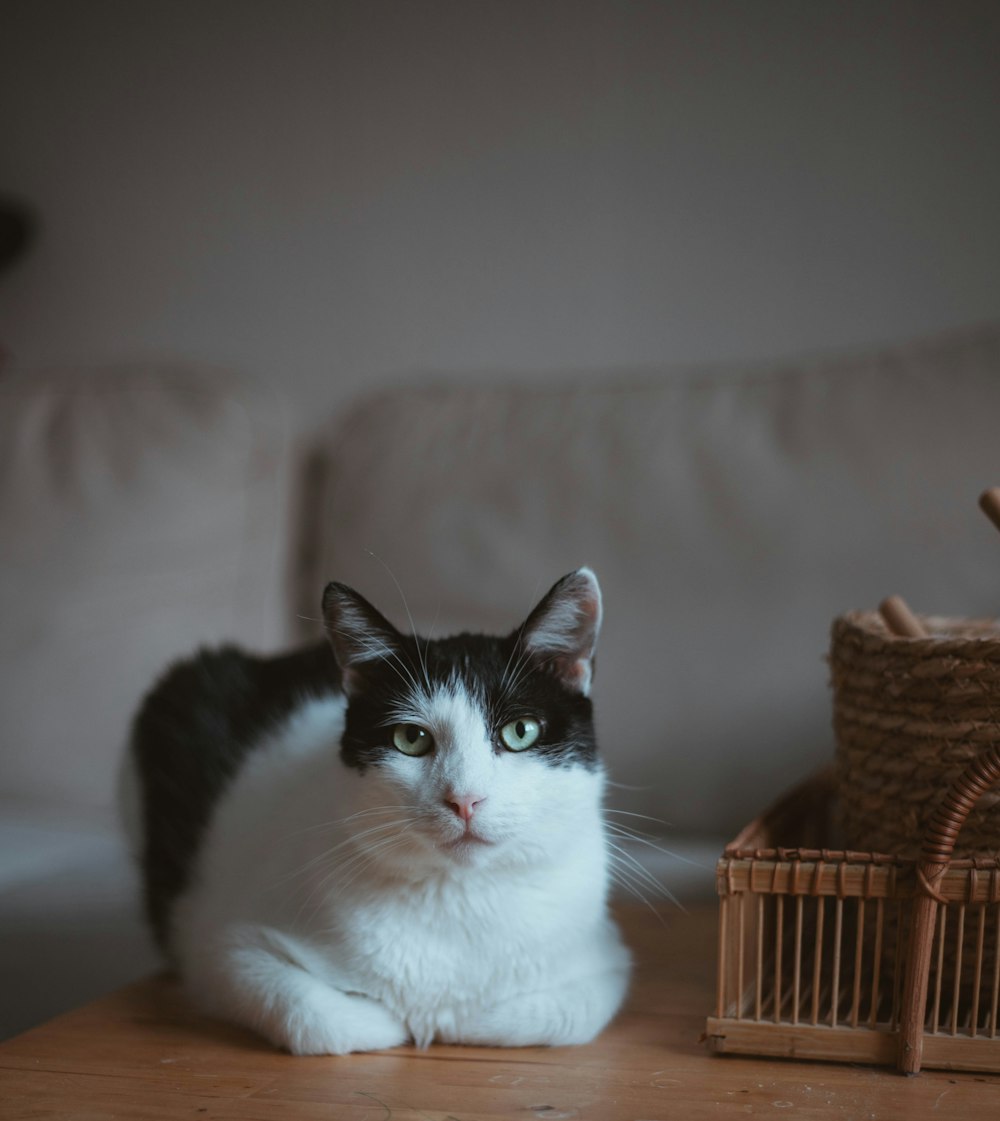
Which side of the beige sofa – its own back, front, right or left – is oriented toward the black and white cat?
front

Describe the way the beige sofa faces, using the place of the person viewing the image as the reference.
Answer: facing the viewer

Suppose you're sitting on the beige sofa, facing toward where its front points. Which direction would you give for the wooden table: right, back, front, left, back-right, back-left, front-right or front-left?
front

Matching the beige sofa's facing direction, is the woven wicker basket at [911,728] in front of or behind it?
in front

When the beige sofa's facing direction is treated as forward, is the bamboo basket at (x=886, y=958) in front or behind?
in front
